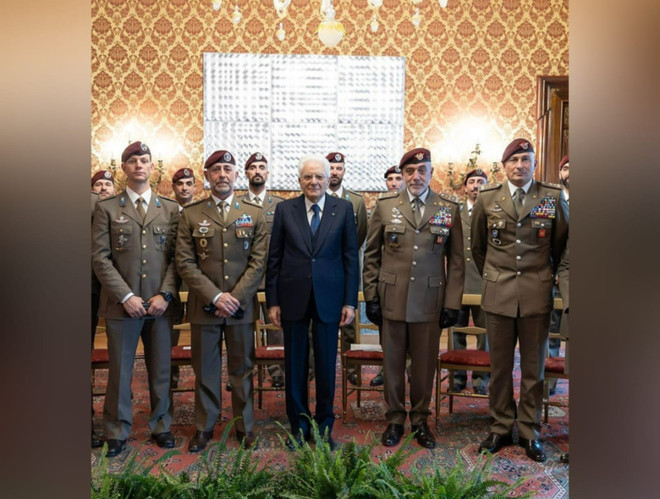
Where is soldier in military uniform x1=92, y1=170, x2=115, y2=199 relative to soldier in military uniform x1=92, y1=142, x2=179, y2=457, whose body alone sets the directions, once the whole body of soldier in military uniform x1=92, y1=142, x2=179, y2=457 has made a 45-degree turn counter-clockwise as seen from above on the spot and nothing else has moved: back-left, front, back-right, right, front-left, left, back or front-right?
back-left

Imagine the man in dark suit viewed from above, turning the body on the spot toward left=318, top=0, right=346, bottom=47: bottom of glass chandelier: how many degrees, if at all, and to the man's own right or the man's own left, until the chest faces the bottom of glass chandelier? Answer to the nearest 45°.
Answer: approximately 180°

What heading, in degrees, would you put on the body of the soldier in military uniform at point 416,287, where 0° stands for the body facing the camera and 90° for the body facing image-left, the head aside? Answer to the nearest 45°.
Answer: approximately 0°

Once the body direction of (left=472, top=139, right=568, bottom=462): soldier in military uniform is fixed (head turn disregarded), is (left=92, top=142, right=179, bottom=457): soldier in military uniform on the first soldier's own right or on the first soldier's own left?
on the first soldier's own right
